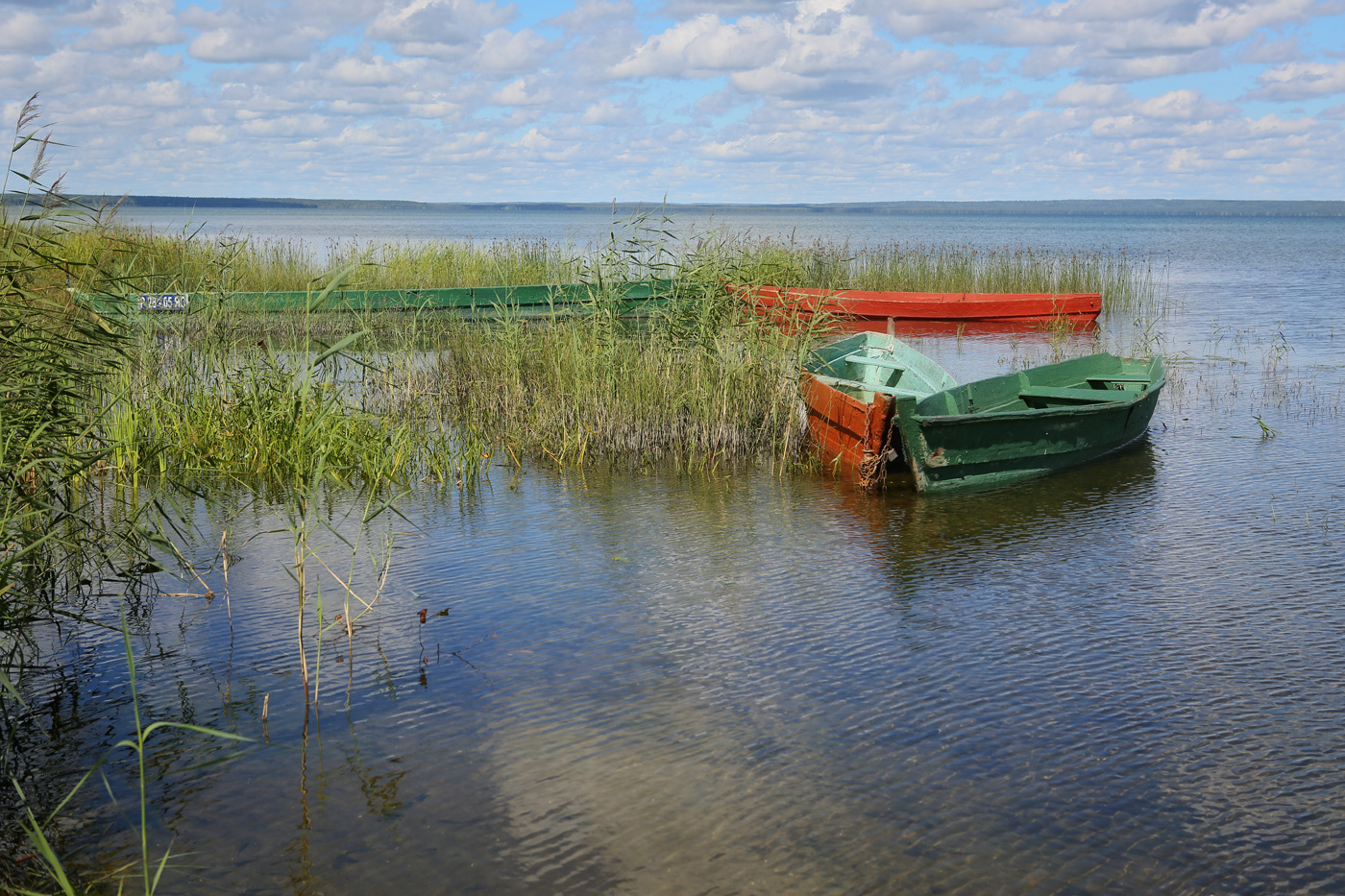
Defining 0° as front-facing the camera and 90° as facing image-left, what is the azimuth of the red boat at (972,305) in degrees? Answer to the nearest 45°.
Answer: approximately 90°
